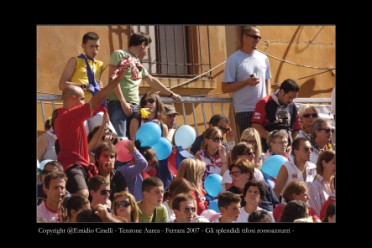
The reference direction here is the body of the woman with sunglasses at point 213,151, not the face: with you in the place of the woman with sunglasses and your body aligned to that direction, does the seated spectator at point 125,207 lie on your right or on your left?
on your right

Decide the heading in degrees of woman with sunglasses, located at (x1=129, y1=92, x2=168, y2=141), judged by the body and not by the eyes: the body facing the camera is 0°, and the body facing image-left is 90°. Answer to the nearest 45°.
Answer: approximately 0°

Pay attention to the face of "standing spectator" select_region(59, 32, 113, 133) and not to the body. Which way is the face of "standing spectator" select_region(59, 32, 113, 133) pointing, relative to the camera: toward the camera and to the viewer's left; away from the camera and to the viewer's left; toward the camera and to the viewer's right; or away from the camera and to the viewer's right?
toward the camera and to the viewer's right

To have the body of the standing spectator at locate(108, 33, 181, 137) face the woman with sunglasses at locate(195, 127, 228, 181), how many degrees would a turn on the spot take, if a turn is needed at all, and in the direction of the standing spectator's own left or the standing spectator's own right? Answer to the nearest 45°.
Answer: approximately 45° to the standing spectator's own left

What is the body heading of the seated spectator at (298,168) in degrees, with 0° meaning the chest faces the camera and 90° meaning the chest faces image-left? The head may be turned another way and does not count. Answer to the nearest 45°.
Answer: approximately 315°

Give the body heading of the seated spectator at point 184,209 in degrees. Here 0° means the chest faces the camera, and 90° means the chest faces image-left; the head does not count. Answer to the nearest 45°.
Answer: approximately 315°

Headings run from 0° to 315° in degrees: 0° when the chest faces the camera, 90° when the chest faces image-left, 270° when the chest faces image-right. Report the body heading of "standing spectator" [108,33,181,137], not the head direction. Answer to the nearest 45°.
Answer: approximately 315°

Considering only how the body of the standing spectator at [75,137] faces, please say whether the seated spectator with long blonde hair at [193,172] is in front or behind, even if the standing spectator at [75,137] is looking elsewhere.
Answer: in front

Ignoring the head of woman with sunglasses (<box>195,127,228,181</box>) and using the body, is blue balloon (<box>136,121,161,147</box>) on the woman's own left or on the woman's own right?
on the woman's own right
